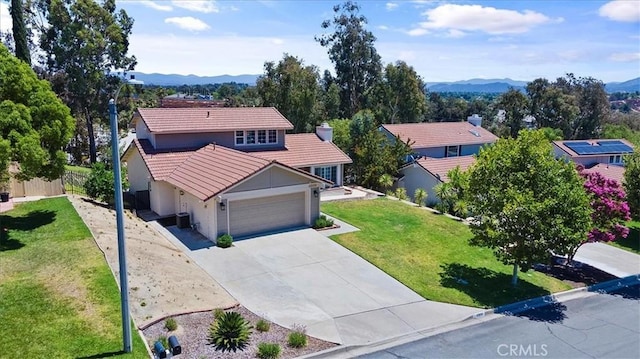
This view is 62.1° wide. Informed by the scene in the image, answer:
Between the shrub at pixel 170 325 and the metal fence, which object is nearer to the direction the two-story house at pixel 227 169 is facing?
the shrub

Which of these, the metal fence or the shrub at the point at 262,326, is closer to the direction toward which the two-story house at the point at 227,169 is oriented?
the shrub

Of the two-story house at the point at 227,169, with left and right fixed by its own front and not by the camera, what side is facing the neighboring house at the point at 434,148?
left

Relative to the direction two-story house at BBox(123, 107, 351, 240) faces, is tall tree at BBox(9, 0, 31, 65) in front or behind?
behind

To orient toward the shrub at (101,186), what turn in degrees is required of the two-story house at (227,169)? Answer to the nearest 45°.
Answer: approximately 135° to its right

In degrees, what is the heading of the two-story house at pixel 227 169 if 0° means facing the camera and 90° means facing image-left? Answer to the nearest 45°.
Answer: approximately 315°

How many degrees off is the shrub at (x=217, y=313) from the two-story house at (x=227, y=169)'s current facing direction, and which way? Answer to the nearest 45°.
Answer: approximately 45° to its right

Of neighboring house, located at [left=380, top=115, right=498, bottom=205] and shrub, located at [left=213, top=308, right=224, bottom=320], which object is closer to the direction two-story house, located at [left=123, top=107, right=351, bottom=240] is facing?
the shrub

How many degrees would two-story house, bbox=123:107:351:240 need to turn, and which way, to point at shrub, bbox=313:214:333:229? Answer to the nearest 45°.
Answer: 0° — it already faces it

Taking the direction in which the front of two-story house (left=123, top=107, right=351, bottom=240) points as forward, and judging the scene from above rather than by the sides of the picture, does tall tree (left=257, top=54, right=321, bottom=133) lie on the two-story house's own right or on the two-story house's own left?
on the two-story house's own left

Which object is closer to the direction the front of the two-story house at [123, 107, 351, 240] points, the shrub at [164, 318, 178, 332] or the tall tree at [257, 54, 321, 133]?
the shrub

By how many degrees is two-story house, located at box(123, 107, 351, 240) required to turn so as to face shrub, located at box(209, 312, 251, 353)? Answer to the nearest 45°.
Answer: approximately 45° to its right

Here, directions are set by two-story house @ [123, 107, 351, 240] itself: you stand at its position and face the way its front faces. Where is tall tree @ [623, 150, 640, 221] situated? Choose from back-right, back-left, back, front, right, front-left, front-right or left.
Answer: front-left

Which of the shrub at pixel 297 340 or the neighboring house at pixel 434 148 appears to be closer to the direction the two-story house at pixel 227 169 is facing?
the shrub

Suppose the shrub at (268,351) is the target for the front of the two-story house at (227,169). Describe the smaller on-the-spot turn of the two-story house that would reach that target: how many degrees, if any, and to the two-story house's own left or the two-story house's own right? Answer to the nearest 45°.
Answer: approximately 45° to the two-story house's own right
